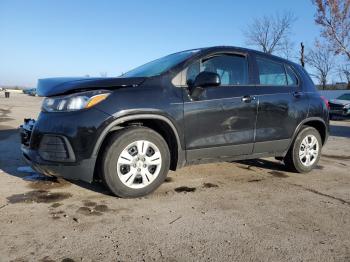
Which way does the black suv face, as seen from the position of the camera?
facing the viewer and to the left of the viewer

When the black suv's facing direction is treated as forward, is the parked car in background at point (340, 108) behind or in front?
behind

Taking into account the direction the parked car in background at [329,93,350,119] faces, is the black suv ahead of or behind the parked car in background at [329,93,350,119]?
ahead

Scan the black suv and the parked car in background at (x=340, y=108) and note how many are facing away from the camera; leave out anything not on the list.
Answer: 0
